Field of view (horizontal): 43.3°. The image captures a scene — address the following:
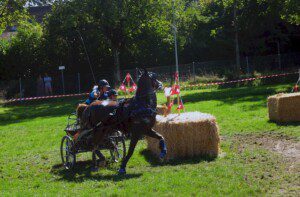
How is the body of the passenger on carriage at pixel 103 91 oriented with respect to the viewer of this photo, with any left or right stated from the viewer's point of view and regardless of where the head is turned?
facing the viewer and to the right of the viewer

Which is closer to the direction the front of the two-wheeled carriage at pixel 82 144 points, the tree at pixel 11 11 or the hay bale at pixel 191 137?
the hay bale

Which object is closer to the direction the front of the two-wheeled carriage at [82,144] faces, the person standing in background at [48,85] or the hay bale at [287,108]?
the hay bale

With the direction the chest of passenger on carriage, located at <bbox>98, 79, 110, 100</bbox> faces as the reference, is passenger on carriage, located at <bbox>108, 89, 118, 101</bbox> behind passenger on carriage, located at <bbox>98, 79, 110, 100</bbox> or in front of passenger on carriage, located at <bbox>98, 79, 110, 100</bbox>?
in front

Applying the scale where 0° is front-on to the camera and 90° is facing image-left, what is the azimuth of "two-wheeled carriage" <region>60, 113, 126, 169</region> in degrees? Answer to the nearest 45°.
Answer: approximately 315°

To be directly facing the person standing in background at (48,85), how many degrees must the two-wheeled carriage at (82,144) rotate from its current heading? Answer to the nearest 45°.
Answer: approximately 135° to its left

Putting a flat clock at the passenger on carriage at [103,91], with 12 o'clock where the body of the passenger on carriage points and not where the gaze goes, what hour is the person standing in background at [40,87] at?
The person standing in background is roughly at 7 o'clock from the passenger on carriage.

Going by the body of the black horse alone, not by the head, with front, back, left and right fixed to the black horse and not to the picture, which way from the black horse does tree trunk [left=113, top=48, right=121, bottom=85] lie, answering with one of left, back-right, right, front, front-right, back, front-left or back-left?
back-left
